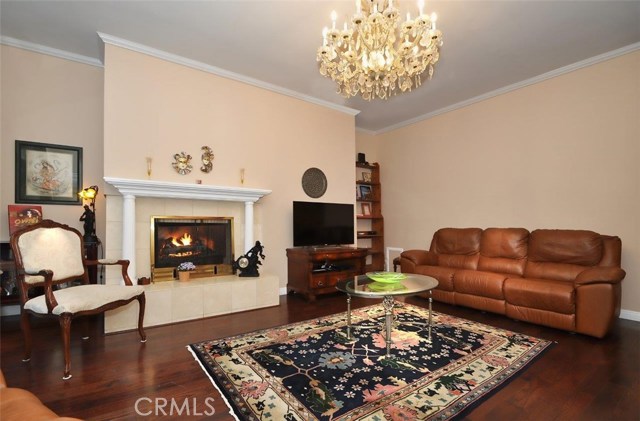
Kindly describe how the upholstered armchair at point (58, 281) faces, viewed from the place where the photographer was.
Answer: facing the viewer and to the right of the viewer

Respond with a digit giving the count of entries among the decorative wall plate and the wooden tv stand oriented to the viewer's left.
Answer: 0

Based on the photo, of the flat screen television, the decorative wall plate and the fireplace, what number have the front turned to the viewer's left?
0

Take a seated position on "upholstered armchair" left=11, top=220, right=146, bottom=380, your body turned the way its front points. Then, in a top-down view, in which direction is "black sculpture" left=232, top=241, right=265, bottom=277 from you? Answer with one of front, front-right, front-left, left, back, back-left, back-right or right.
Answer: front-left

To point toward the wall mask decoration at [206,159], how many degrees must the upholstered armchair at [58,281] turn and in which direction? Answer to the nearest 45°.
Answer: approximately 45° to its left

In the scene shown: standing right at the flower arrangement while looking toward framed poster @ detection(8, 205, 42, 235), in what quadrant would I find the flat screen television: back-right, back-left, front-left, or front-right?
back-right

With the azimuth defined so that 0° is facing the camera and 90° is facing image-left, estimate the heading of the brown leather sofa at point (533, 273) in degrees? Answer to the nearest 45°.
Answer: approximately 45°

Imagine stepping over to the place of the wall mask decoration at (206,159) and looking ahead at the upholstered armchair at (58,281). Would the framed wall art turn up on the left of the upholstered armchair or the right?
right

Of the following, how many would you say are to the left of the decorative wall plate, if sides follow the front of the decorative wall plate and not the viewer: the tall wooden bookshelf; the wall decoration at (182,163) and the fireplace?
1

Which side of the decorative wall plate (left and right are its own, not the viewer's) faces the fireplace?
right

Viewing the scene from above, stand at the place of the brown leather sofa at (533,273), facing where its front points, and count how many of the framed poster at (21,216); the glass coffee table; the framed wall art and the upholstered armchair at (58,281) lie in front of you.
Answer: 4

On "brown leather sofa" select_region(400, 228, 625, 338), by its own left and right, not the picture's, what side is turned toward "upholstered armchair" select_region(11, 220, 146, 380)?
front
